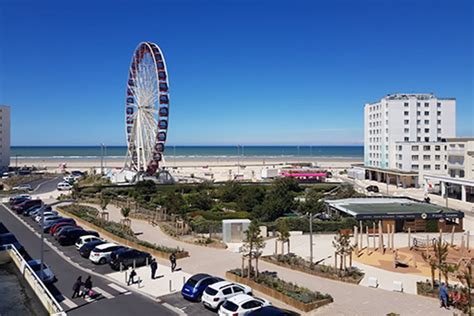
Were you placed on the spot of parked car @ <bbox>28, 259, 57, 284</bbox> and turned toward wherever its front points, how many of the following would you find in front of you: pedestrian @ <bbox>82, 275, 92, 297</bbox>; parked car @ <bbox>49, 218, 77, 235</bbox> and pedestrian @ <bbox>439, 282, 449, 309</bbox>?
2

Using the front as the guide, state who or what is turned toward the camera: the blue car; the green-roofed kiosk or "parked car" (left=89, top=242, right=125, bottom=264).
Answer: the green-roofed kiosk

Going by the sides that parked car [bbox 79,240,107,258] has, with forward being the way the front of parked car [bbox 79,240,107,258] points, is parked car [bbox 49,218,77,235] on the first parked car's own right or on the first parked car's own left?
on the first parked car's own left

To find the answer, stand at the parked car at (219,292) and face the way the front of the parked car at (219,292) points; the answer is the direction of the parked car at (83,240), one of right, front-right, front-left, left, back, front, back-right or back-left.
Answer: left

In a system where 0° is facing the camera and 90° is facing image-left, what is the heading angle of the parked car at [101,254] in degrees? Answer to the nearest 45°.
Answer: approximately 225°

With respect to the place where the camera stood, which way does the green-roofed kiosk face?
facing the viewer

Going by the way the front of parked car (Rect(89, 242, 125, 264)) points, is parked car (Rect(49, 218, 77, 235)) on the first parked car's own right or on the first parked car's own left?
on the first parked car's own left

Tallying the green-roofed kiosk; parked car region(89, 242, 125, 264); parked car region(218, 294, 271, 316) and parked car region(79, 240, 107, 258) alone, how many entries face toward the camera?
1

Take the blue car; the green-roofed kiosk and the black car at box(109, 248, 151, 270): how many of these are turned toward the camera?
1
